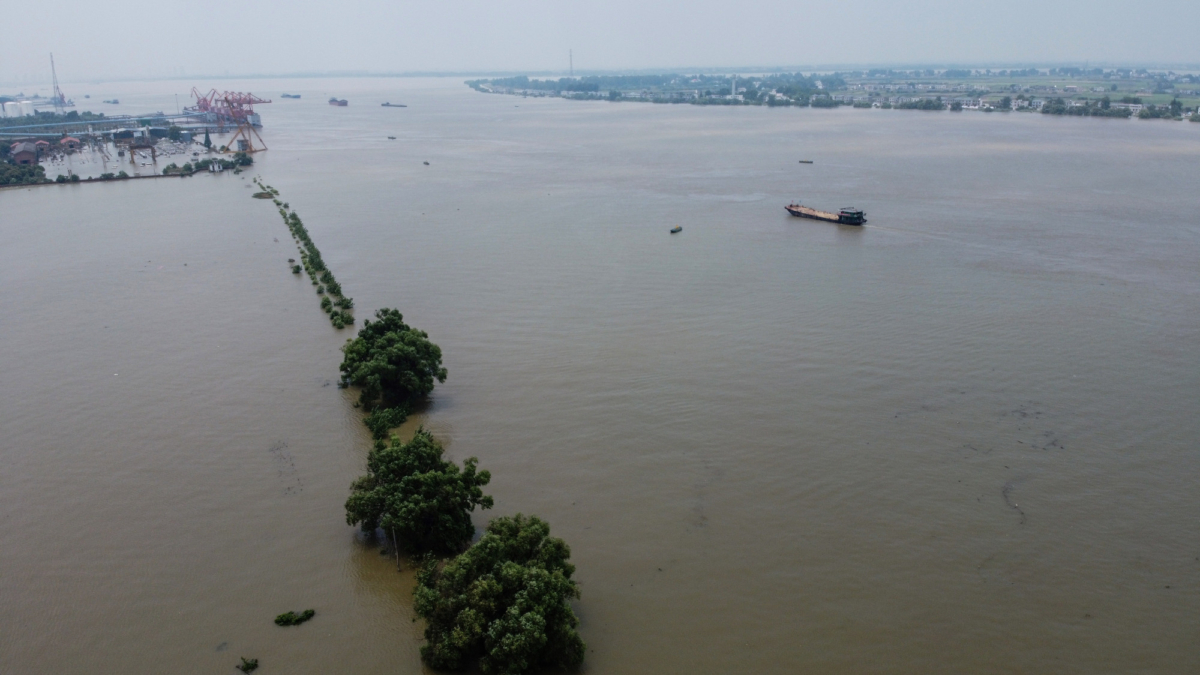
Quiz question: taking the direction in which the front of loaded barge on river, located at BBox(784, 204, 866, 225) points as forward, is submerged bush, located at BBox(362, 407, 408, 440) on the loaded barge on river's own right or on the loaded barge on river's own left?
on the loaded barge on river's own left

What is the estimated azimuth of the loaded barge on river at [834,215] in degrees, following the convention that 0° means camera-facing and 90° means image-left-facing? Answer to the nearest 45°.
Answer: approximately 135°

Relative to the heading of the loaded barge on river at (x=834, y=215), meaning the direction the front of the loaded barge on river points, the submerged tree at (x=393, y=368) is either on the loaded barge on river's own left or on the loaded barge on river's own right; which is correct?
on the loaded barge on river's own left

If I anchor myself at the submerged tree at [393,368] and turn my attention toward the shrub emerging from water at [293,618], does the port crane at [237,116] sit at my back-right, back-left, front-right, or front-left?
back-right
